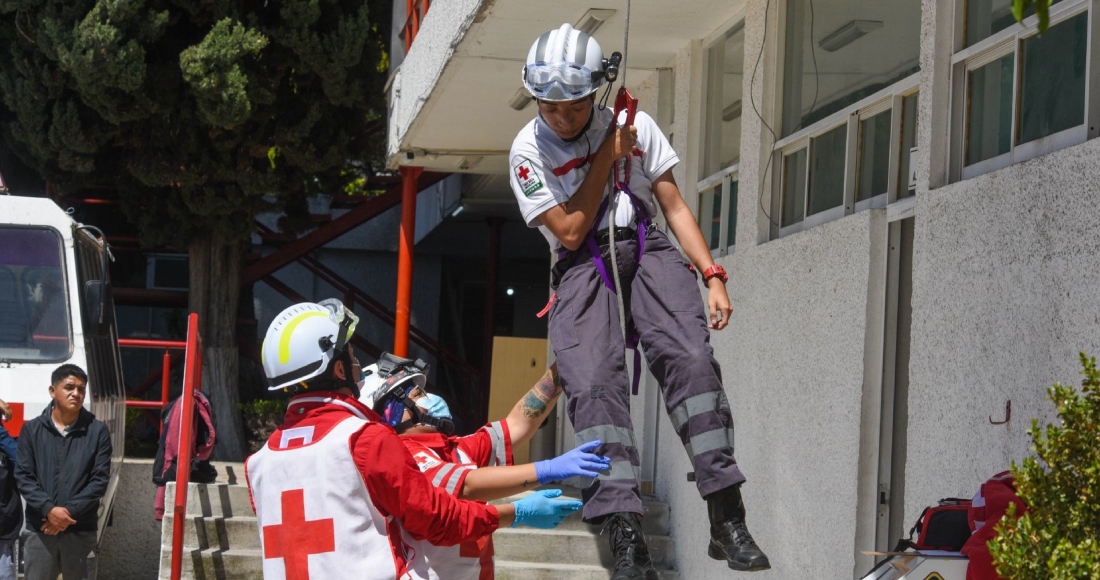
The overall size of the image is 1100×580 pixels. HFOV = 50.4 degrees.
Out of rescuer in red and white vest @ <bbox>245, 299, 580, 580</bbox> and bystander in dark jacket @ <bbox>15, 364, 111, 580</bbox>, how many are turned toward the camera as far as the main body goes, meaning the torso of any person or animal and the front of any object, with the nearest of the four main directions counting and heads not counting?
1

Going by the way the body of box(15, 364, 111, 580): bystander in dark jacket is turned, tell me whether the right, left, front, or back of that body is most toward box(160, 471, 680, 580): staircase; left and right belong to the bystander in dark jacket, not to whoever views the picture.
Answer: left

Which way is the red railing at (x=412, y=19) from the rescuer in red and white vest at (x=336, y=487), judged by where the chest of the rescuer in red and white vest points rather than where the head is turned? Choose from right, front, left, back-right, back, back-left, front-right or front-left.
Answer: front-left

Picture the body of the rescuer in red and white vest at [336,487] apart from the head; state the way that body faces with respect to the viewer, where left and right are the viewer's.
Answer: facing away from the viewer and to the right of the viewer

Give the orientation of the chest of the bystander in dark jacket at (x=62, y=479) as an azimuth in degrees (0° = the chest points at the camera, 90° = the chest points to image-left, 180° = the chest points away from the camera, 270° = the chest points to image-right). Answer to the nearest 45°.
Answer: approximately 0°

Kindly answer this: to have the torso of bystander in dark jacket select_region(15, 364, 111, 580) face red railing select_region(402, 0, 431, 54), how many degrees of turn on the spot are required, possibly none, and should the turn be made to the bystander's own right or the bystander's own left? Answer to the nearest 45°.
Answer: approximately 135° to the bystander's own left

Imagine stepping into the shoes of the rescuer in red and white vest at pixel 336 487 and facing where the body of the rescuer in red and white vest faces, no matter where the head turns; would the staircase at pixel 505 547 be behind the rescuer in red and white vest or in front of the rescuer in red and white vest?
in front

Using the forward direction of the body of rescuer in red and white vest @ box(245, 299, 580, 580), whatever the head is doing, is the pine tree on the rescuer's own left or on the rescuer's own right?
on the rescuer's own left

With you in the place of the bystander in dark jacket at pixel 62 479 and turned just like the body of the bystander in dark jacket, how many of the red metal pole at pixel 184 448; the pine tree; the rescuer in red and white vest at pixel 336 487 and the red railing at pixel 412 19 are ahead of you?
1

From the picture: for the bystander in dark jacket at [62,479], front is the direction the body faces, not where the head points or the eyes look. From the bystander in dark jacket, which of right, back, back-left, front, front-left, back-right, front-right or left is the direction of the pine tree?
back

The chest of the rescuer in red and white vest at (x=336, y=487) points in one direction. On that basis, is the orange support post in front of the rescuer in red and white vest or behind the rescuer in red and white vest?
in front
